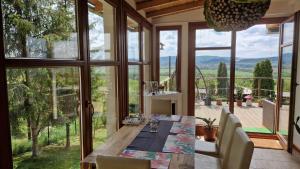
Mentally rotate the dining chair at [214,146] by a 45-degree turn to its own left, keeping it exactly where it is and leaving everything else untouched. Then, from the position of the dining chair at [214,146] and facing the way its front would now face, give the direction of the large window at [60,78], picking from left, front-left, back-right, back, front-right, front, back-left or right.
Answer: front

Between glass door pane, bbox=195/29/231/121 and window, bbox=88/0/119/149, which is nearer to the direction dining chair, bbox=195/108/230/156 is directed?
the window

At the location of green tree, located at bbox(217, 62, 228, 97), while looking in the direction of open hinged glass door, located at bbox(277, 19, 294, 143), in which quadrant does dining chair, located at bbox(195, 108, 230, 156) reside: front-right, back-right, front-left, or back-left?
front-right

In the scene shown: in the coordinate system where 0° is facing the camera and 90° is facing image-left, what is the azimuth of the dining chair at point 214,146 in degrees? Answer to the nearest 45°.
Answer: approximately 90°

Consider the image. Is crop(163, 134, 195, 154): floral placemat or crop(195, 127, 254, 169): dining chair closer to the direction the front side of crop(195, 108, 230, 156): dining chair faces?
the floral placemat

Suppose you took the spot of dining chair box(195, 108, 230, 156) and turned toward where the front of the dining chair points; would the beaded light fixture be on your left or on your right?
on your left

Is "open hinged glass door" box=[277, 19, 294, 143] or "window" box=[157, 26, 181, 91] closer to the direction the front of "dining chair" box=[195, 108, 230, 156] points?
the window

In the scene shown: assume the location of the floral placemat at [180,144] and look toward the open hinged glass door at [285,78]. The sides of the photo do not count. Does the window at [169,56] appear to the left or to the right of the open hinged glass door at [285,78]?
left

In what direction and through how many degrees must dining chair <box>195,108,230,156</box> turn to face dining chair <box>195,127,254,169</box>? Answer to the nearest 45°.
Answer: approximately 90° to its left

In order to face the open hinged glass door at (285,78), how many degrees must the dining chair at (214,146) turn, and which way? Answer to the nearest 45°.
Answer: approximately 135° to its right

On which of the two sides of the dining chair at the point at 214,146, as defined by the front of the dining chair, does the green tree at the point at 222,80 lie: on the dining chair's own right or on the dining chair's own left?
on the dining chair's own right

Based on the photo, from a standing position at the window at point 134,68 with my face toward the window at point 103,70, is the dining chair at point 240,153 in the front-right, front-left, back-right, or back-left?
front-left

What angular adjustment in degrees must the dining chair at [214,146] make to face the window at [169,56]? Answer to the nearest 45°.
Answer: approximately 45° to its right

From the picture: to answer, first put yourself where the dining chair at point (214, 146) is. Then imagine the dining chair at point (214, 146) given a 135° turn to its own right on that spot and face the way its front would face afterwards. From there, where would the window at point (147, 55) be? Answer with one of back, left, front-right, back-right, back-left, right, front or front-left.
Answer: left

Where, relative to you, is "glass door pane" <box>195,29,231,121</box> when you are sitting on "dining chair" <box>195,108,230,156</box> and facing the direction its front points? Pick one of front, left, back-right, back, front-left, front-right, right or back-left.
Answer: right
